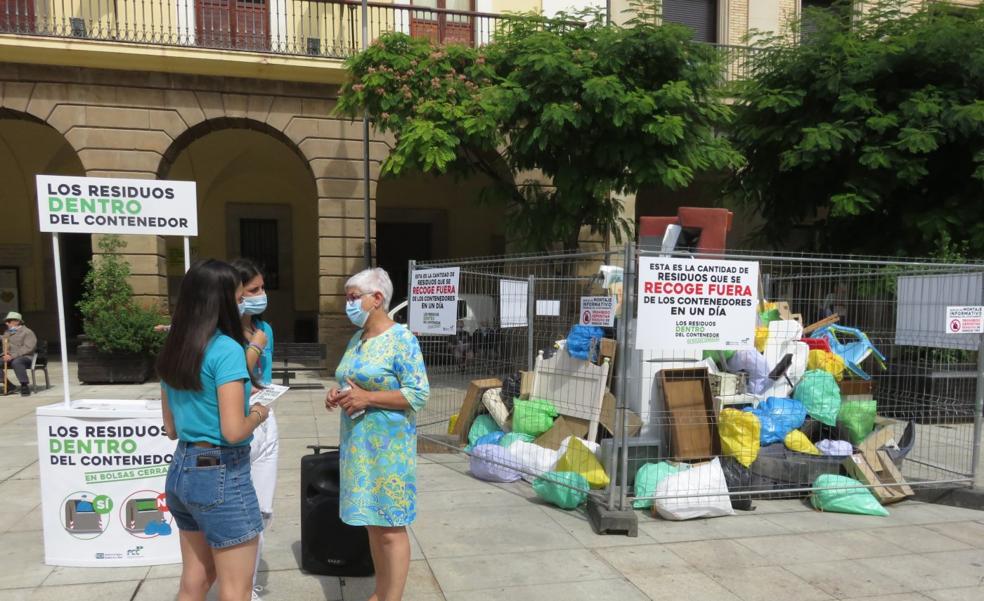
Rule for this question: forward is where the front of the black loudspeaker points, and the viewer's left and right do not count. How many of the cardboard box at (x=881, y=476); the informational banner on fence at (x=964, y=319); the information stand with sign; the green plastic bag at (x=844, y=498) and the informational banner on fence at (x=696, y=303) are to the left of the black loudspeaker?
4

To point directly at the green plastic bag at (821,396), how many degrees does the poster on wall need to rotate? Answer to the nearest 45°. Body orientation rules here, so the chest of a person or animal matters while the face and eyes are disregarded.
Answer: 0° — it already faces it

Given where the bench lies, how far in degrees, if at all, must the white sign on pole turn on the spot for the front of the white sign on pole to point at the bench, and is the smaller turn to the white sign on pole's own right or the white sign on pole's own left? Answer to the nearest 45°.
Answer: approximately 180°

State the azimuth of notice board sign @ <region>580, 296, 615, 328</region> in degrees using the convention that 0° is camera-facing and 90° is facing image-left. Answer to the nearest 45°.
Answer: approximately 0°

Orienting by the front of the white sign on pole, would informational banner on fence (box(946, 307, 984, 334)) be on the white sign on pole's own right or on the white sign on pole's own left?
on the white sign on pole's own left

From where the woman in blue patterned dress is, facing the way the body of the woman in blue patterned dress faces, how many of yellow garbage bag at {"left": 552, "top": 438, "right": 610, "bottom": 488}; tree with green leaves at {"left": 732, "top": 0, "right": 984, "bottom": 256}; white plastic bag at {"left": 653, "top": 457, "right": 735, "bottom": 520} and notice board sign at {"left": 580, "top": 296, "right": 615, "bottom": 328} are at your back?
4

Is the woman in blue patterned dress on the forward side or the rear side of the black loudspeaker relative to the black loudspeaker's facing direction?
on the forward side

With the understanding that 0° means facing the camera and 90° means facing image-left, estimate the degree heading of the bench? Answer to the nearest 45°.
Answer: approximately 0°

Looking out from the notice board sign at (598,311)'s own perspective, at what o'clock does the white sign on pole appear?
The white sign on pole is roughly at 2 o'clock from the notice board sign.

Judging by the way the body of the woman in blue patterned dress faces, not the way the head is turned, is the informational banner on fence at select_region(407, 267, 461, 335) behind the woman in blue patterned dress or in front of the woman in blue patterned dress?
behind

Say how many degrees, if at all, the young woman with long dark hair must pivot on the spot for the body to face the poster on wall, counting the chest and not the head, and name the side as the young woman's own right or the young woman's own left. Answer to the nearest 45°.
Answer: approximately 45° to the young woman's own left

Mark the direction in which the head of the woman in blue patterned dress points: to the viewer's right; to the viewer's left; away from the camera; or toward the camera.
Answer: to the viewer's left
